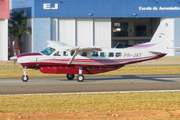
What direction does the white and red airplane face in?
to the viewer's left
